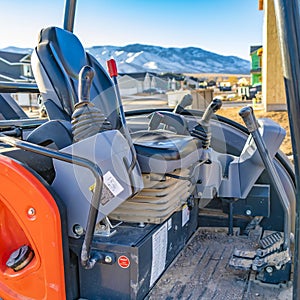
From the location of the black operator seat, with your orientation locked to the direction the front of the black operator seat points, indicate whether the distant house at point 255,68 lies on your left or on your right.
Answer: on your left

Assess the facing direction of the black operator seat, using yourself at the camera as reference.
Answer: facing the viewer and to the right of the viewer
